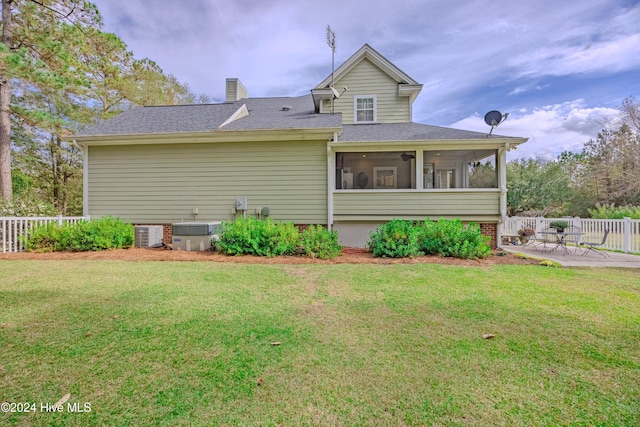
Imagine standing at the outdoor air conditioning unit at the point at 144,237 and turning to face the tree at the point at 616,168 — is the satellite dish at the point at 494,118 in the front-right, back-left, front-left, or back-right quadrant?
front-right
